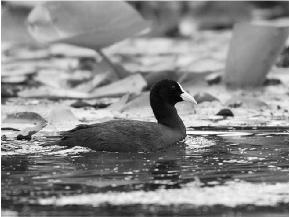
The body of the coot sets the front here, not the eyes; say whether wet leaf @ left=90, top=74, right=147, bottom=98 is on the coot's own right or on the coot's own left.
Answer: on the coot's own left

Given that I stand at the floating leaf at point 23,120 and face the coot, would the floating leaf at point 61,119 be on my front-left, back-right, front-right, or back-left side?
front-left

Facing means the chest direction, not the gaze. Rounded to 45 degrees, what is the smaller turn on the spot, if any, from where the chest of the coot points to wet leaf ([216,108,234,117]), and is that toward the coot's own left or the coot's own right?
approximately 45° to the coot's own left

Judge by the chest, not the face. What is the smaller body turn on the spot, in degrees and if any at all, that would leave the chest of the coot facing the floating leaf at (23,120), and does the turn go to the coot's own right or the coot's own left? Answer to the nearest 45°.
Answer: approximately 135° to the coot's own left

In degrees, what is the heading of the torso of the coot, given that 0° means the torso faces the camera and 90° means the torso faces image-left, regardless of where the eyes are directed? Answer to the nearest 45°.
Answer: approximately 270°

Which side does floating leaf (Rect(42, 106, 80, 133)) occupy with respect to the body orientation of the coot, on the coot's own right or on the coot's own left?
on the coot's own left

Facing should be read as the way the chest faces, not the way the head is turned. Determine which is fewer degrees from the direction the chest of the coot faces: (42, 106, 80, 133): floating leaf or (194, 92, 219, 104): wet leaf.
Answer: the wet leaf

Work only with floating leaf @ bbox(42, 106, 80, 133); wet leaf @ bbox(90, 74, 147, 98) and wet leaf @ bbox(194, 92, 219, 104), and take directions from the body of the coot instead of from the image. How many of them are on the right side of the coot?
0

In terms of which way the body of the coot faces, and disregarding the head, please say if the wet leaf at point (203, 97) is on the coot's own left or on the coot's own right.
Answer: on the coot's own left
